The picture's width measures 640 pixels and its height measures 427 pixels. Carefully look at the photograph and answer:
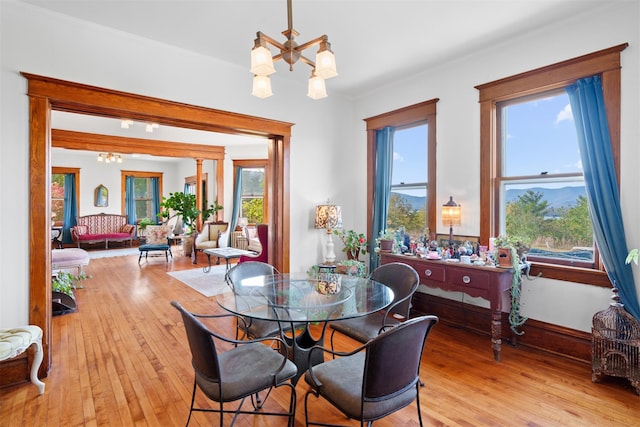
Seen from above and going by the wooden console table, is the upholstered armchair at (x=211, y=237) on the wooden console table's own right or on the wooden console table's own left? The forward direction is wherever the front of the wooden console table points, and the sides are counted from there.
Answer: on the wooden console table's own right

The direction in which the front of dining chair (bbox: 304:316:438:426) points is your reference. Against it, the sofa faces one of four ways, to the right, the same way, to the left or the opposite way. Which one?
the opposite way

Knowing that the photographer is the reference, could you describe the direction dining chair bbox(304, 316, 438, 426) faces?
facing away from the viewer and to the left of the viewer

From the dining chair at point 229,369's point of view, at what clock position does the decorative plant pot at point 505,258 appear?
The decorative plant pot is roughly at 1 o'clock from the dining chair.

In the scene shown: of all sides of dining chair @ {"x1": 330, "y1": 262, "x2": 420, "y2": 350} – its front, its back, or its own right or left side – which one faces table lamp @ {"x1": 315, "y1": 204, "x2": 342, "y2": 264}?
right

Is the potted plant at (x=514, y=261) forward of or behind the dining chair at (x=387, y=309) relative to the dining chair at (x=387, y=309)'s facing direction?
behind

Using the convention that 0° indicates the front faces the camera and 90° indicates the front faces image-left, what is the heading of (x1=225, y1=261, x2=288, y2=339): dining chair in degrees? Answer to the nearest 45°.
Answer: approximately 315°

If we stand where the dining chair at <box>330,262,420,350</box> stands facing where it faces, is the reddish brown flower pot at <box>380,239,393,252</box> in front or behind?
behind

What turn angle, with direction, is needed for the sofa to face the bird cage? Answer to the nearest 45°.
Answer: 0° — it already faces it

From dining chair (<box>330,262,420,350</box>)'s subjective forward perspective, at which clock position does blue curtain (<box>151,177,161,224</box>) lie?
The blue curtain is roughly at 3 o'clock from the dining chair.

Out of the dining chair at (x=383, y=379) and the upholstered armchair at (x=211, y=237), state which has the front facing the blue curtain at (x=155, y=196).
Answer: the dining chair

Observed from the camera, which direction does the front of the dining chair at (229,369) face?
facing away from the viewer and to the right of the viewer
